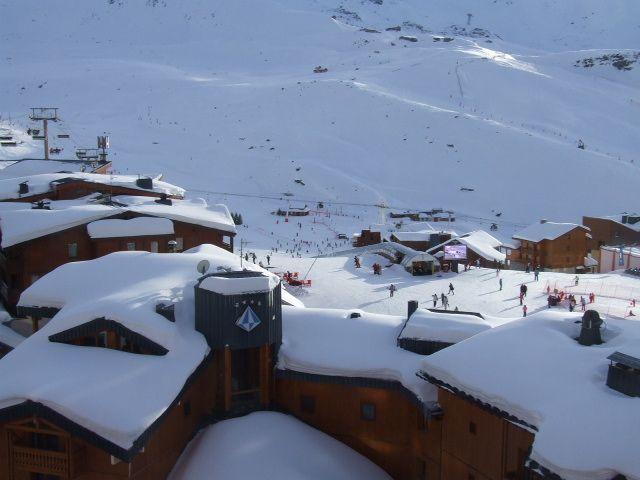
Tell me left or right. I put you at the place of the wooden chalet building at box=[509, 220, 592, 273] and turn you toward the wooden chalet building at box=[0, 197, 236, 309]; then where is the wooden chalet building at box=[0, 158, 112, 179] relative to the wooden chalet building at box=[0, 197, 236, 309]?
right

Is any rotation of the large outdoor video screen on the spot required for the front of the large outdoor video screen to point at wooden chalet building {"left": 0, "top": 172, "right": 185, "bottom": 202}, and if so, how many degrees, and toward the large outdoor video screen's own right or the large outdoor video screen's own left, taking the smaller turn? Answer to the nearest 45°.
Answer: approximately 45° to the large outdoor video screen's own right

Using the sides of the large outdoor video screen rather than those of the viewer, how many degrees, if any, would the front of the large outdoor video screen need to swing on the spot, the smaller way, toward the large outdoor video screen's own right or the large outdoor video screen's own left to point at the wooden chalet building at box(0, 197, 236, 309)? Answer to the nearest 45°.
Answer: approximately 45° to the large outdoor video screen's own right

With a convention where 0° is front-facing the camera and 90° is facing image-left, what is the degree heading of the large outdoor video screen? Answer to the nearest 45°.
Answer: approximately 0°

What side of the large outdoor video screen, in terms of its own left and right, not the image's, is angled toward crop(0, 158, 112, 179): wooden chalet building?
right

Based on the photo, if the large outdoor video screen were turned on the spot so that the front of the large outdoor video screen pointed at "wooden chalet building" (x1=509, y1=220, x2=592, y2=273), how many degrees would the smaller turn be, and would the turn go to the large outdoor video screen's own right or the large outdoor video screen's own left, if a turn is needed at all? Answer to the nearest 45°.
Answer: approximately 135° to the large outdoor video screen's own left
